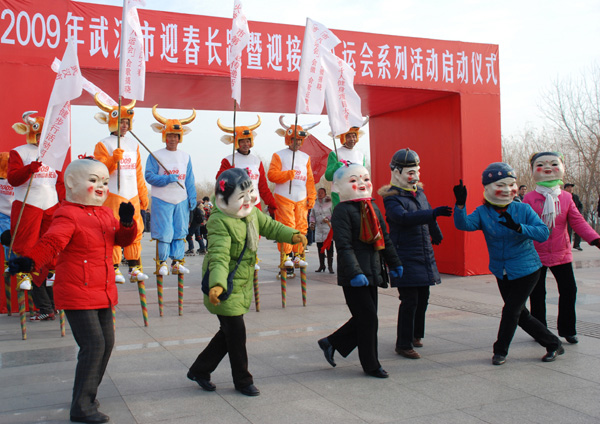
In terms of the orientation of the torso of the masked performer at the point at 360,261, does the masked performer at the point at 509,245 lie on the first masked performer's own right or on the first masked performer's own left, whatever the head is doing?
on the first masked performer's own left

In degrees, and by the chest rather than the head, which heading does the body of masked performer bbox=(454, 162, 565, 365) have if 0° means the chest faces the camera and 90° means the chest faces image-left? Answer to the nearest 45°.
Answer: approximately 0°

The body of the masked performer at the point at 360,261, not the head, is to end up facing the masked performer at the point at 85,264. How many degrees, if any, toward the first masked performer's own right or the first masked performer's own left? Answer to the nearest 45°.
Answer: approximately 90° to the first masked performer's own right

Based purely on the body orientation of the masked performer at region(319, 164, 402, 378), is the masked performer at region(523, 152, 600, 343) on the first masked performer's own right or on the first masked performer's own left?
on the first masked performer's own left

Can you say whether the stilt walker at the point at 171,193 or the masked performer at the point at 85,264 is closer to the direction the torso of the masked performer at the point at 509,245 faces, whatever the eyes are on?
the masked performer

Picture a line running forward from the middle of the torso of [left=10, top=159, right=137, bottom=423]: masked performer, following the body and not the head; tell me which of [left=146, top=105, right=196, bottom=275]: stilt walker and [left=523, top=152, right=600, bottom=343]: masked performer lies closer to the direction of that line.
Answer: the masked performer

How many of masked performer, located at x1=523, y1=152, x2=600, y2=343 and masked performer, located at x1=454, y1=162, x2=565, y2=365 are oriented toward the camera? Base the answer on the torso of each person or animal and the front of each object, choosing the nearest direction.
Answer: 2

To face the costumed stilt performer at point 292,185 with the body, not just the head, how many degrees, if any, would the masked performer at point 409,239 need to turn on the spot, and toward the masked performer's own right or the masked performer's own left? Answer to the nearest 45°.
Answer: approximately 180°

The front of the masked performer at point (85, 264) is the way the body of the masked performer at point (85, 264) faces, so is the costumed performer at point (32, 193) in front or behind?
behind
